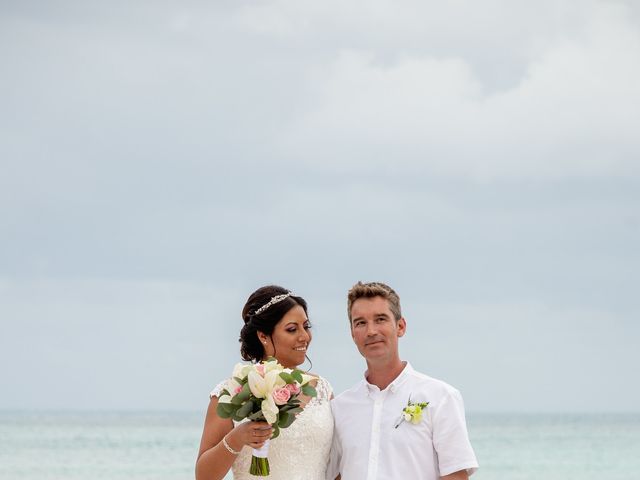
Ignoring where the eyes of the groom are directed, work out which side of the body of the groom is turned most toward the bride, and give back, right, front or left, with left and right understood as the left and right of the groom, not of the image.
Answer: right

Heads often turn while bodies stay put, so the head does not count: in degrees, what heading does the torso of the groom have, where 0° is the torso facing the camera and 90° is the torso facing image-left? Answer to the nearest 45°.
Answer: approximately 45°
